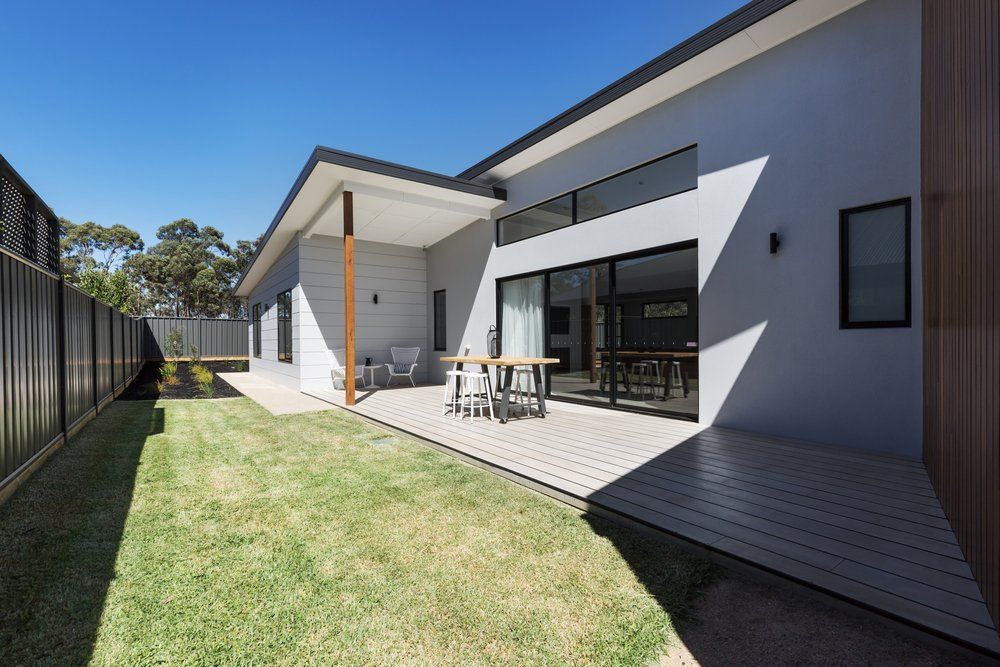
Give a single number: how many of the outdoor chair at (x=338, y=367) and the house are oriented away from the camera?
0

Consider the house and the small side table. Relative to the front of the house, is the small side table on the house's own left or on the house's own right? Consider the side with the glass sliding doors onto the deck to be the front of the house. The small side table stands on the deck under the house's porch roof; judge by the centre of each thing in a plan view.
on the house's own right

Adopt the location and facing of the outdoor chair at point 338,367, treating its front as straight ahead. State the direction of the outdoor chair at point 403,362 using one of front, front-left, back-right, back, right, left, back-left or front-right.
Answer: front-left

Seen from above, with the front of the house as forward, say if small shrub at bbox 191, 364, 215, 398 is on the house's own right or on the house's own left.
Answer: on the house's own right

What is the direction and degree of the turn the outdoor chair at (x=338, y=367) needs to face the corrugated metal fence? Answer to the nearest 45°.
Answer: approximately 90° to its right

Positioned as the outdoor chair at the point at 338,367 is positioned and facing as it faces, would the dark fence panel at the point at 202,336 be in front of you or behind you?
behind

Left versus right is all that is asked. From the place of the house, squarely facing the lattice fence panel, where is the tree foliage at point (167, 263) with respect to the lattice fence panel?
right

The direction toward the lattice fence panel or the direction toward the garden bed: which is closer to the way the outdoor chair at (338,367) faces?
the lattice fence panel
